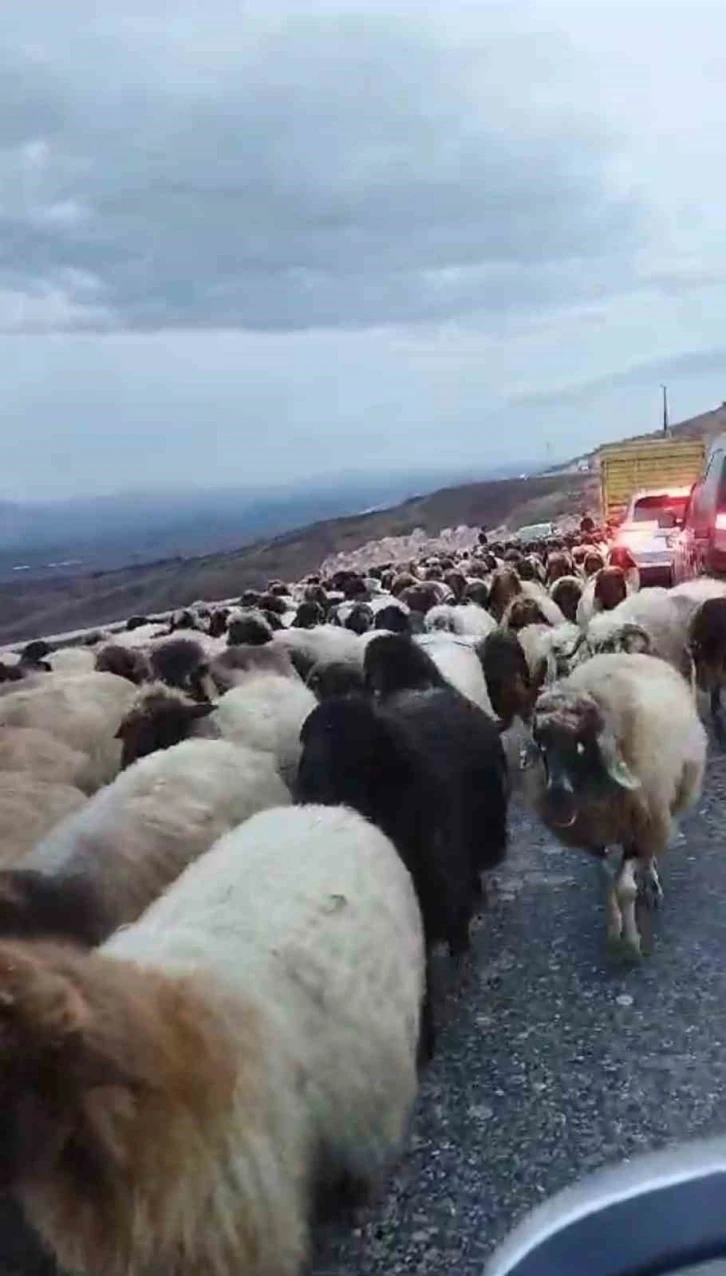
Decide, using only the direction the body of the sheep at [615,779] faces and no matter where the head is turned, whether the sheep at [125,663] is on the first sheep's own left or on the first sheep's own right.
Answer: on the first sheep's own right

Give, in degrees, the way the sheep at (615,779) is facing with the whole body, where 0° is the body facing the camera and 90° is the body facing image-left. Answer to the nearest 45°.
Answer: approximately 45°
